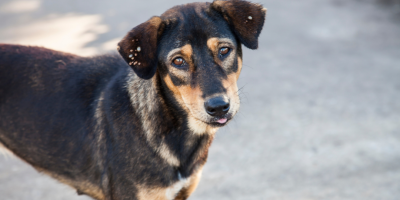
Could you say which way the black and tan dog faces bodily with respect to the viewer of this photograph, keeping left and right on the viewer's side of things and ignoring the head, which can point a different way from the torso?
facing the viewer and to the right of the viewer
